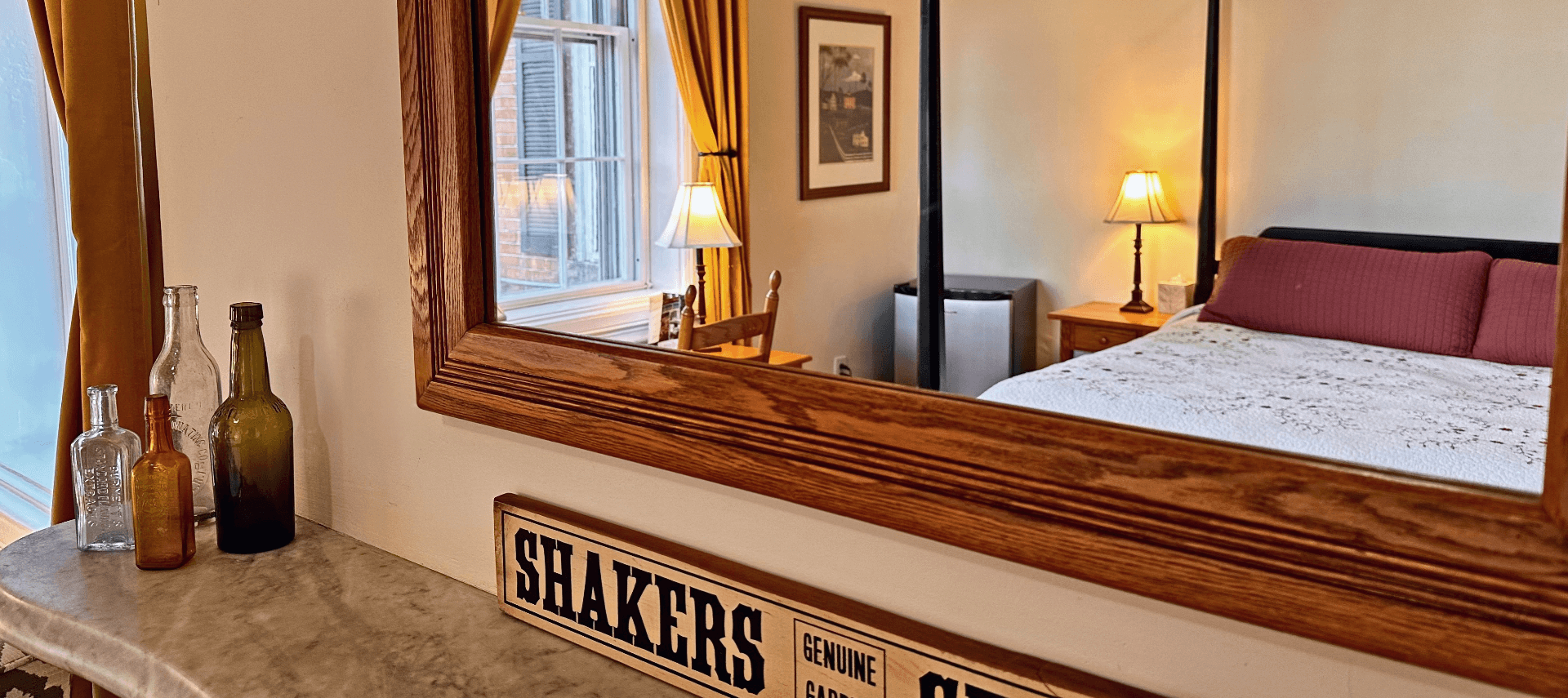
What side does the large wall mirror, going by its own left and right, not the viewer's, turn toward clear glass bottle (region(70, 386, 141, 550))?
right

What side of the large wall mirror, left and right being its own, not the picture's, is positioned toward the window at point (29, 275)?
right

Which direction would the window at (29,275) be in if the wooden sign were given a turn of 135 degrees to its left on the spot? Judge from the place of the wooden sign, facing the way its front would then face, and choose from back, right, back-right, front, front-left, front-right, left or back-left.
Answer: back-left

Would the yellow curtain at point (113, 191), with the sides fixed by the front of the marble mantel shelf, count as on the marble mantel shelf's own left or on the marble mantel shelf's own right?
on the marble mantel shelf's own right

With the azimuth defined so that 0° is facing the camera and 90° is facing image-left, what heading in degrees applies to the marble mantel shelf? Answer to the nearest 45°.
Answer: approximately 45°

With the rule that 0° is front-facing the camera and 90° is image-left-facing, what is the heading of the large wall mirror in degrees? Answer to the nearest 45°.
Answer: approximately 45°

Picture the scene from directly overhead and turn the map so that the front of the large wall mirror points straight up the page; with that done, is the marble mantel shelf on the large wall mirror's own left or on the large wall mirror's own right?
on the large wall mirror's own right
